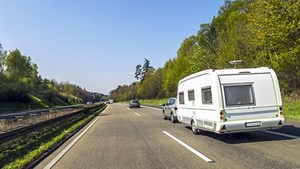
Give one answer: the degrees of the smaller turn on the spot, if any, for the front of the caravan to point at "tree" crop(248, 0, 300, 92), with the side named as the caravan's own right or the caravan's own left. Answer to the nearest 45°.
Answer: approximately 45° to the caravan's own right

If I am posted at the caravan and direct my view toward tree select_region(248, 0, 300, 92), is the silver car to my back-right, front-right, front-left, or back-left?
front-left

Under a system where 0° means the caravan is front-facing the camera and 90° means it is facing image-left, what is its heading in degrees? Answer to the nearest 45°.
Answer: approximately 135°

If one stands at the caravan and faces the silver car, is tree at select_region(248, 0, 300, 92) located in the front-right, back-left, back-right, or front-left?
front-right

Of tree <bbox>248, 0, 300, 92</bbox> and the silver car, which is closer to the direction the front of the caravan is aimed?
the silver car

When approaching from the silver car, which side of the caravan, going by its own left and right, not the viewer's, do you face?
front
